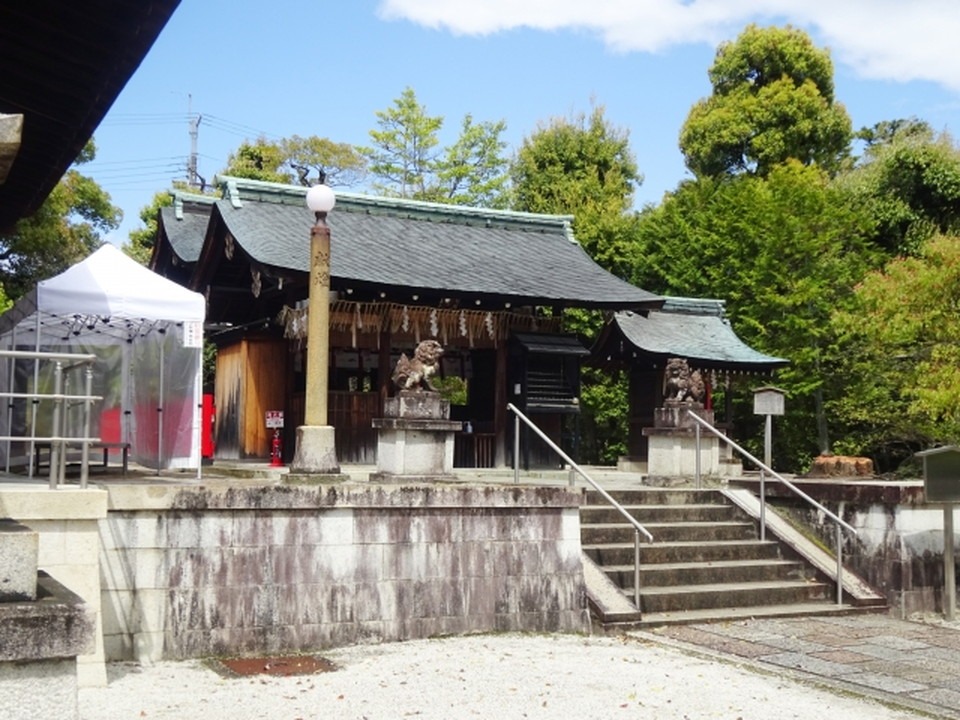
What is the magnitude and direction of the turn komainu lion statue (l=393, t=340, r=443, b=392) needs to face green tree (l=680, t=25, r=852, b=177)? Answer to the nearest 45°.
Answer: approximately 45° to its left

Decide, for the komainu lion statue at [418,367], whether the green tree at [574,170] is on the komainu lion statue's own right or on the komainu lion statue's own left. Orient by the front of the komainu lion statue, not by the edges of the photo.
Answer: on the komainu lion statue's own left

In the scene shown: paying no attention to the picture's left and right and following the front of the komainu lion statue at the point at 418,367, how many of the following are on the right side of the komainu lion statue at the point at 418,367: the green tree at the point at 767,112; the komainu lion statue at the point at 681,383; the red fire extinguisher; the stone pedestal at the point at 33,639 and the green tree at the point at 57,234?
1

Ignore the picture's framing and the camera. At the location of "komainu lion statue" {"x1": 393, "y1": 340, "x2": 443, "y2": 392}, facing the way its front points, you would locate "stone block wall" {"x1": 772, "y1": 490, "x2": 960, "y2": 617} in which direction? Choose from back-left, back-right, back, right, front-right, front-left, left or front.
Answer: front

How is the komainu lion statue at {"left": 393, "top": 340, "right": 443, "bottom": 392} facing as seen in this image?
to the viewer's right

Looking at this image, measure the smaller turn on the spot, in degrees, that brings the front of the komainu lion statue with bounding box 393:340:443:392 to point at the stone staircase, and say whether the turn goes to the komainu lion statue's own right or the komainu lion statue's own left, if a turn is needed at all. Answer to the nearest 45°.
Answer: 0° — it already faces it

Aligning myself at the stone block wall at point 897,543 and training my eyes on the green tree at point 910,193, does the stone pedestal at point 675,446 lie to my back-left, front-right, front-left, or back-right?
front-left

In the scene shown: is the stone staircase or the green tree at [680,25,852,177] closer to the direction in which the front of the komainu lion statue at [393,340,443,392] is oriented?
the stone staircase

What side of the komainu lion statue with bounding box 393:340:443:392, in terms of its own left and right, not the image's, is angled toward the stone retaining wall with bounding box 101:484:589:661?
right

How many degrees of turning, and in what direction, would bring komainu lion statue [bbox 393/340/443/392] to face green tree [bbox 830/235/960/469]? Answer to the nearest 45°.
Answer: approximately 45° to its left

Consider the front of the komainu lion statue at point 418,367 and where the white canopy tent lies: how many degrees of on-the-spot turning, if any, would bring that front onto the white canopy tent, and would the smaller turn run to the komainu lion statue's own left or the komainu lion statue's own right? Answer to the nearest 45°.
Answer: approximately 180°

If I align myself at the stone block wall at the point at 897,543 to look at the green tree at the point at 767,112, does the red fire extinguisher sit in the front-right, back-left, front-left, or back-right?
front-left

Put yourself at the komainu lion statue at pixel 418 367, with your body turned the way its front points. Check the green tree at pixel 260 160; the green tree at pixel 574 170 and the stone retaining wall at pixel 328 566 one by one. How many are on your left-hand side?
2
